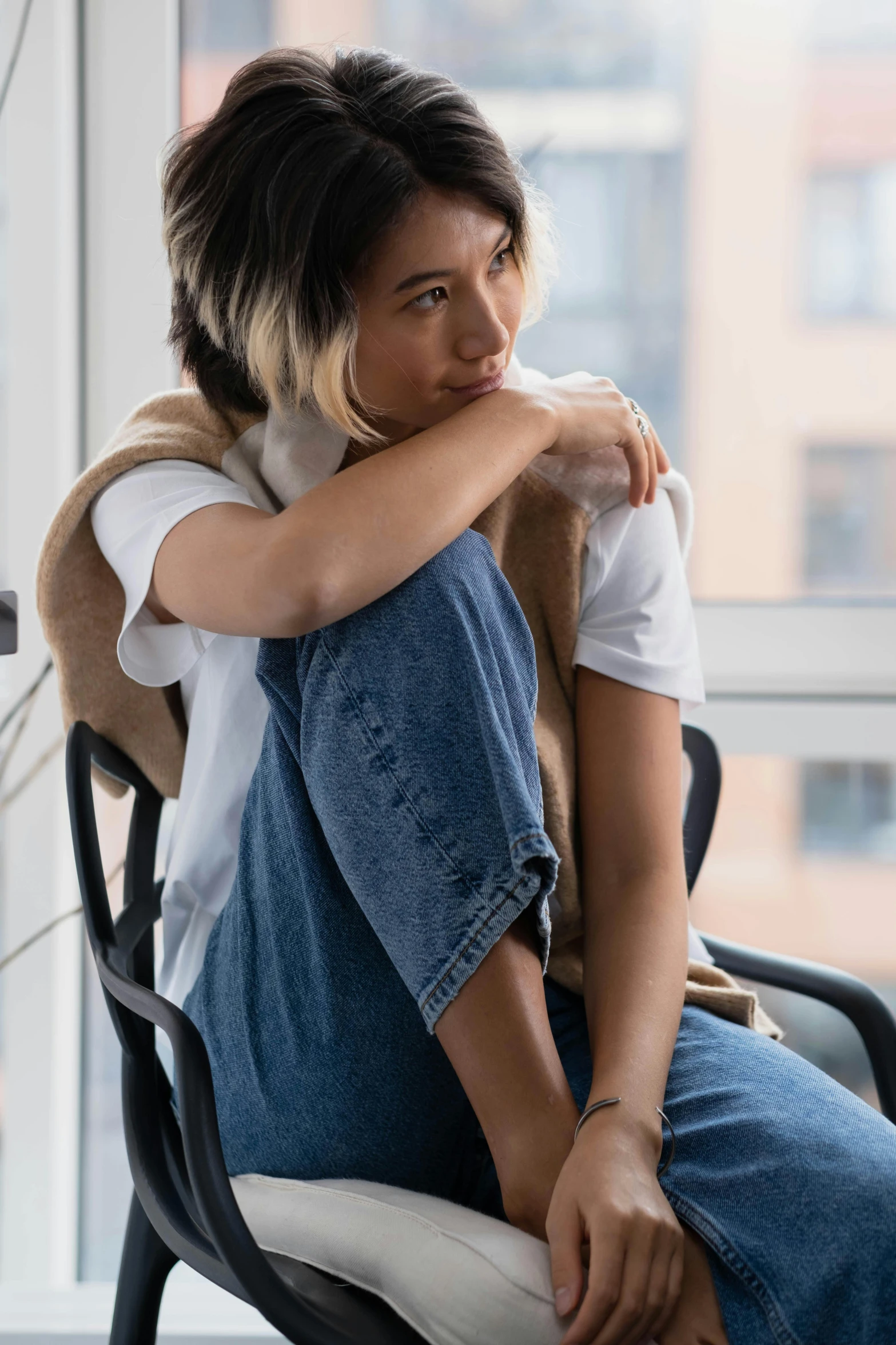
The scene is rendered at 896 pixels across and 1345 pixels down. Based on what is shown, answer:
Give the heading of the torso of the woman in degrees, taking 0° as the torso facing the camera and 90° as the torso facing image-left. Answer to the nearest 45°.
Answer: approximately 315°

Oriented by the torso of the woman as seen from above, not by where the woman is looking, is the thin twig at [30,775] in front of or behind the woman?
behind

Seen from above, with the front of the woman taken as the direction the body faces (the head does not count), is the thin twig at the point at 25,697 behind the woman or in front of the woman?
behind

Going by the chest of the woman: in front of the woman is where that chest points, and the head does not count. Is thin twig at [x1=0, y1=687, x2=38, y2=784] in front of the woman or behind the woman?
behind

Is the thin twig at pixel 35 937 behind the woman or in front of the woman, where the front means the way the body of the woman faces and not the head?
behind

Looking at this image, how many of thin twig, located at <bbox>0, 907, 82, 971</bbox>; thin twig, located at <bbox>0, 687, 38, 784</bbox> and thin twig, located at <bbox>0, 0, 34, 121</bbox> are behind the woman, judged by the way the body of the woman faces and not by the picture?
3

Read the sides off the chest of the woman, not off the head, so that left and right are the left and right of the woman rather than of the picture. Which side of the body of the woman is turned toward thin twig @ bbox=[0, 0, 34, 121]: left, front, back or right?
back
